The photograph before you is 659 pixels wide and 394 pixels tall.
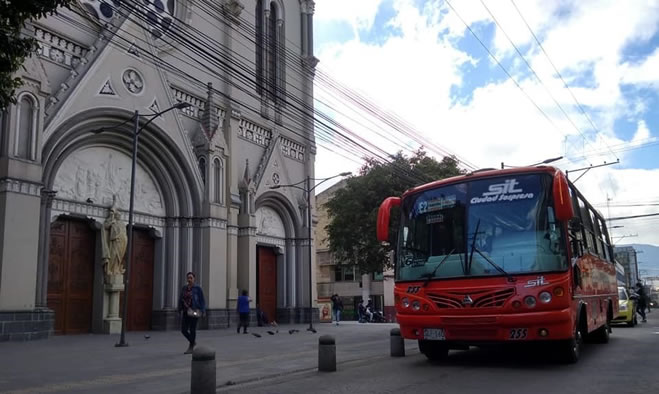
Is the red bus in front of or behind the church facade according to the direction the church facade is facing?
in front

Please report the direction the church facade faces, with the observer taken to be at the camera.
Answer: facing the viewer and to the right of the viewer

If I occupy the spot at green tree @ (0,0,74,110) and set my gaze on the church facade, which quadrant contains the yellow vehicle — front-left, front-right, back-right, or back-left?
front-right

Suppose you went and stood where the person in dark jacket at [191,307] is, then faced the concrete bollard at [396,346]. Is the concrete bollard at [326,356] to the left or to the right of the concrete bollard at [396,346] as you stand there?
right

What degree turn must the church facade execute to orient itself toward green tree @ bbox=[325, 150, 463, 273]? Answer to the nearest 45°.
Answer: approximately 45° to its left

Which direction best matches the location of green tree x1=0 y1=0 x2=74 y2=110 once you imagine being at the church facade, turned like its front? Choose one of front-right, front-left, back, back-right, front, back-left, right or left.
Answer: front-right

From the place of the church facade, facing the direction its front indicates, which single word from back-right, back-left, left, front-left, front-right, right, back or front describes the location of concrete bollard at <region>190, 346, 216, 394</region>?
front-right

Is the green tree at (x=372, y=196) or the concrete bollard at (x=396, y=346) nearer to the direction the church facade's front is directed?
the concrete bollard

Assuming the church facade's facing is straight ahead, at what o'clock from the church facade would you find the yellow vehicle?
The yellow vehicle is roughly at 11 o'clock from the church facade.

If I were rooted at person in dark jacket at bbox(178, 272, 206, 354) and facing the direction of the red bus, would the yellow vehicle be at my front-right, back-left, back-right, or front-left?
front-left

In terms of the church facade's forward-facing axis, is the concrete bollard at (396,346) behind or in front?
in front

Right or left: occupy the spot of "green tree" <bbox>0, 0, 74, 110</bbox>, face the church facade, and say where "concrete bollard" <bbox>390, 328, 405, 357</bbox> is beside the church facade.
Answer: right
